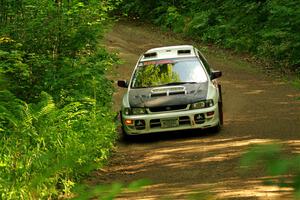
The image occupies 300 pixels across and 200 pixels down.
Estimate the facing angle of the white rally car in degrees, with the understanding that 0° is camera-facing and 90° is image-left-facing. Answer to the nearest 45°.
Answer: approximately 0°
